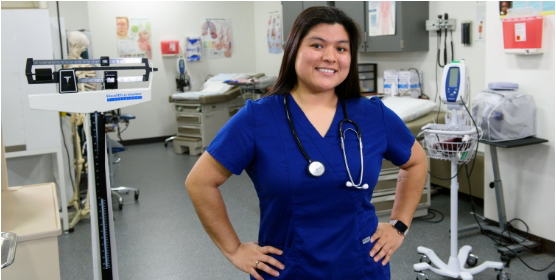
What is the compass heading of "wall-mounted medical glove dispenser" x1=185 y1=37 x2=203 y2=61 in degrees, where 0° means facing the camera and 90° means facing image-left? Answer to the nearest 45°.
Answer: approximately 0°

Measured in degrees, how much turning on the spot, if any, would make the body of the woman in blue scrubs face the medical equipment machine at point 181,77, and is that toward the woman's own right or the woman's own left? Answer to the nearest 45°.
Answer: approximately 180°

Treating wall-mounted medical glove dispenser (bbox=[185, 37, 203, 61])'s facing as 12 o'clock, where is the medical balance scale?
The medical balance scale is roughly at 12 o'clock from the wall-mounted medical glove dispenser.

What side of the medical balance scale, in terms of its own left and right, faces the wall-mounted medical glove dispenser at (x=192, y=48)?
back

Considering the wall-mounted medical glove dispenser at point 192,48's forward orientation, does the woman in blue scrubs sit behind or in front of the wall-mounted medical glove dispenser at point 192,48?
in front

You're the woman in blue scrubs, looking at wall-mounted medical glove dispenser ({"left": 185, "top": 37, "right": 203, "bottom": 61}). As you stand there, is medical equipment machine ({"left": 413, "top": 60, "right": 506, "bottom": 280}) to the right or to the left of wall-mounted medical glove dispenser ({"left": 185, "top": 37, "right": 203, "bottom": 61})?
right

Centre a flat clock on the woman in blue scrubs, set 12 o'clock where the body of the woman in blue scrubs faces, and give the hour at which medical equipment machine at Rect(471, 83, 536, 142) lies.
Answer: The medical equipment machine is roughly at 7 o'clock from the woman in blue scrubs.

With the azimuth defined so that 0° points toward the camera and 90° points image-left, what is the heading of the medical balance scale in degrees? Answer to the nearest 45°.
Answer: approximately 0°
